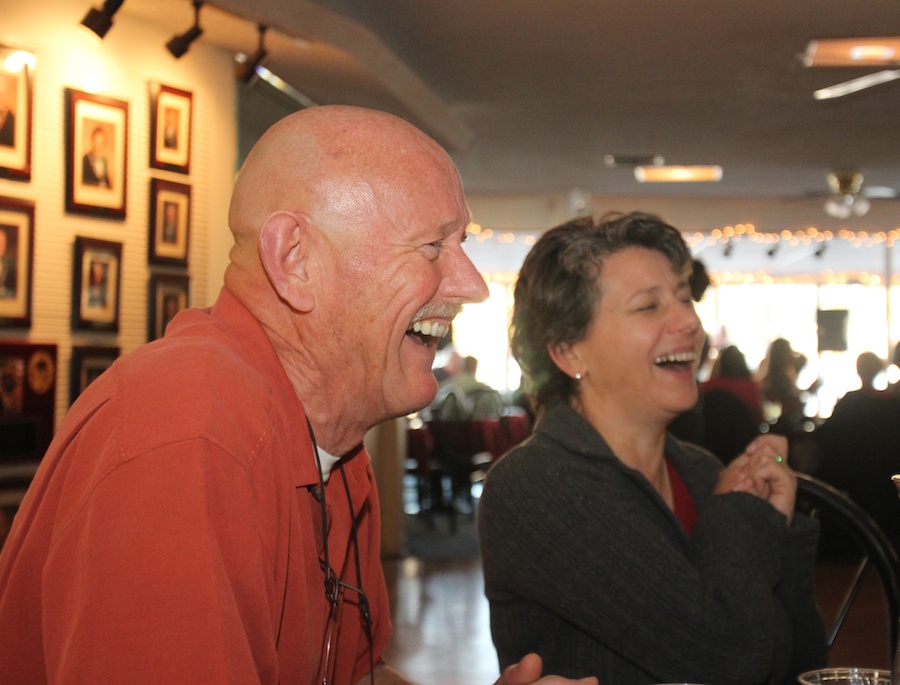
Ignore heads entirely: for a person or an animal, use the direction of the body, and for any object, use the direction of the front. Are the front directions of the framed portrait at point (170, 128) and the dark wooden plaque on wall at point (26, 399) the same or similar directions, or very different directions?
same or similar directions

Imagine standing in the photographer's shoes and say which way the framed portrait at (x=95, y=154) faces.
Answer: facing the viewer and to the right of the viewer

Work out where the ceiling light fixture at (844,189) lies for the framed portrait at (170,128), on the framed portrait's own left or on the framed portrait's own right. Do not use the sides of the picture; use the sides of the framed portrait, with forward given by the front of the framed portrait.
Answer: on the framed portrait's own left

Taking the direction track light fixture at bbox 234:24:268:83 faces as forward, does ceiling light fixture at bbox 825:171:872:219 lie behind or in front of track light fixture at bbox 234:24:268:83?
behind

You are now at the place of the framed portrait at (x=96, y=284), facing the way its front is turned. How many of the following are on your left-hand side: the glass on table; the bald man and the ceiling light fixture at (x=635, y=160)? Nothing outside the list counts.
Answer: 1

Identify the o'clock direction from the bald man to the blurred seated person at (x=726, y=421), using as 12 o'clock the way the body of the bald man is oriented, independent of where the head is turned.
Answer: The blurred seated person is roughly at 10 o'clock from the bald man.

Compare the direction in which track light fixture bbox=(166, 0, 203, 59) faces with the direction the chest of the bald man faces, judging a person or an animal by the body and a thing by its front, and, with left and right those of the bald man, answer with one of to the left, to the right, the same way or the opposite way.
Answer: the opposite way

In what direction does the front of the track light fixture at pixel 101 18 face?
to the viewer's left

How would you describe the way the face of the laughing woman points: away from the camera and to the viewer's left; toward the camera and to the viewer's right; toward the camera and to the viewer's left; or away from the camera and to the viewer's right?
toward the camera and to the viewer's right

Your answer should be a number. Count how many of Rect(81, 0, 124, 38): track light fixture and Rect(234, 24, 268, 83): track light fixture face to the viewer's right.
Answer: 0

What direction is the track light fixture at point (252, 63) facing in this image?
to the viewer's left

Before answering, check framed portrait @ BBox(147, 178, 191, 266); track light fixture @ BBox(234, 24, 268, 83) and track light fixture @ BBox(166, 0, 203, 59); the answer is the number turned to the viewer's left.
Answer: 2

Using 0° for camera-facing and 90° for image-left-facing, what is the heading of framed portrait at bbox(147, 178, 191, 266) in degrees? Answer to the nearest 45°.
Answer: approximately 315°

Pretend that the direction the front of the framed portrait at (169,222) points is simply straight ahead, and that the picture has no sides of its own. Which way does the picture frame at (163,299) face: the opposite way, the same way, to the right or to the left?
the same way

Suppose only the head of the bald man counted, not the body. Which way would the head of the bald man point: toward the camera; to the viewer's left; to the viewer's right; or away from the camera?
to the viewer's right

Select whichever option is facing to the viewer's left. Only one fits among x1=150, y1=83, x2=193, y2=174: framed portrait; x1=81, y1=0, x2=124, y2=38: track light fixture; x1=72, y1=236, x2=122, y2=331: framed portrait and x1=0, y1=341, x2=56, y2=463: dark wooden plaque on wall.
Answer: the track light fixture

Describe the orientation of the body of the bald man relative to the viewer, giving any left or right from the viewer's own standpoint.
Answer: facing to the right of the viewer
